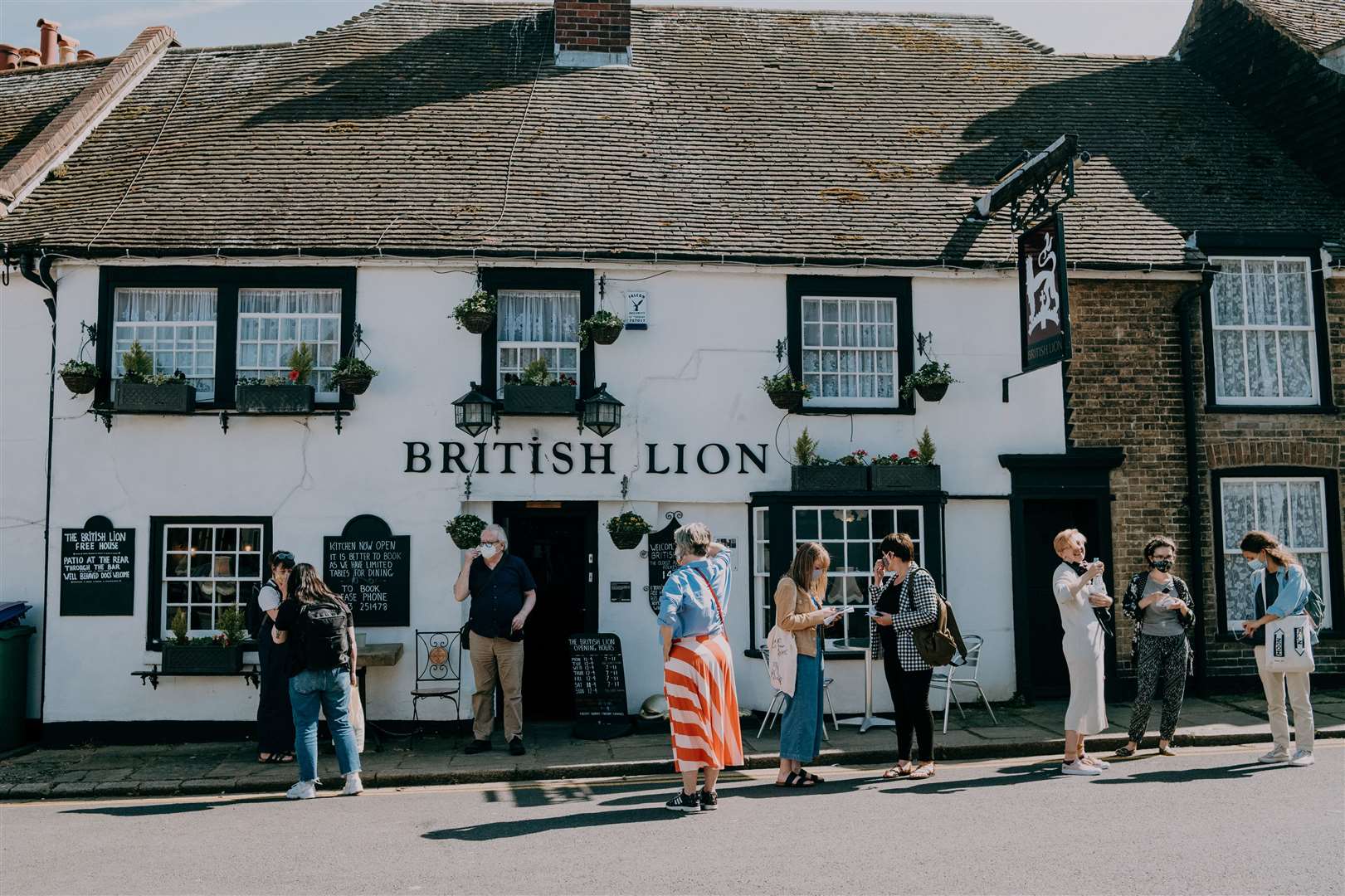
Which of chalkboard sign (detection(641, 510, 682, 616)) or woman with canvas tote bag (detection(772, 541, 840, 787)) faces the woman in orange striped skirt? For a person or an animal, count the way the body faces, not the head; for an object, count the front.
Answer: the chalkboard sign

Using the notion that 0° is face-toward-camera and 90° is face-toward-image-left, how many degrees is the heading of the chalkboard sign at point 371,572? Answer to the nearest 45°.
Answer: approximately 0°

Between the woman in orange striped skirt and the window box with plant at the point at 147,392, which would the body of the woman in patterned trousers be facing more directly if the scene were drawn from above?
the woman in orange striped skirt

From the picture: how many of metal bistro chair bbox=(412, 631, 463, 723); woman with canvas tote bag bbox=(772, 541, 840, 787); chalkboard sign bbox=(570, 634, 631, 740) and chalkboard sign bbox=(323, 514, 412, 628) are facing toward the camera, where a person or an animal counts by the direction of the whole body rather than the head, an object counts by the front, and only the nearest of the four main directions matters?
3

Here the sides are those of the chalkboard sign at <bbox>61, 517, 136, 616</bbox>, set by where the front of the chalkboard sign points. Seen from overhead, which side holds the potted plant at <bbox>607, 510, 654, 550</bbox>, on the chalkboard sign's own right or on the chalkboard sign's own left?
on the chalkboard sign's own left

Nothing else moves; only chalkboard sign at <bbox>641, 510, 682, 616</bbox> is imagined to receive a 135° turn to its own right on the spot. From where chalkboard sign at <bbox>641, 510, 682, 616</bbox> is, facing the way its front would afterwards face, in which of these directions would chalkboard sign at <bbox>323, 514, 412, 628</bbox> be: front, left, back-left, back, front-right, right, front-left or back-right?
front-left

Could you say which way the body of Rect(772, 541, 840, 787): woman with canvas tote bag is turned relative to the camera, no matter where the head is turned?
to the viewer's right

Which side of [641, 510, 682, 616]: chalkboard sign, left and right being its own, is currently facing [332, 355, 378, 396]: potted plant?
right

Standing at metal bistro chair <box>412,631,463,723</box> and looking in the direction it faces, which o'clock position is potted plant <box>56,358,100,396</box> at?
The potted plant is roughly at 3 o'clock from the metal bistro chair.

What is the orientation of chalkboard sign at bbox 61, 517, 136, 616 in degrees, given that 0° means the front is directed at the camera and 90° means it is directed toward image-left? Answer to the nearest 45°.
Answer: approximately 0°

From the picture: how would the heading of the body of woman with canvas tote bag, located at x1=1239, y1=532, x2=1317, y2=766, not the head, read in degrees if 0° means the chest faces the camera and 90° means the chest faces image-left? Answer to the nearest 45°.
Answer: approximately 45°
